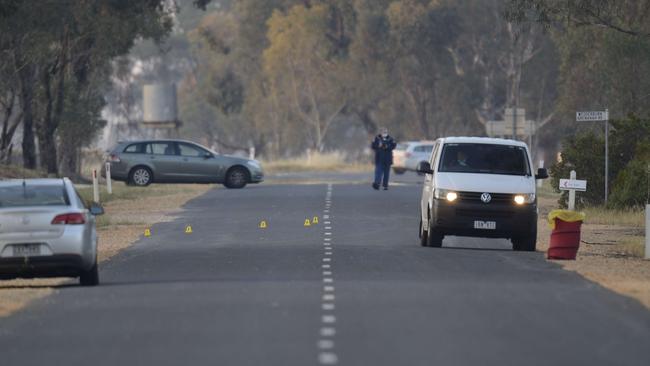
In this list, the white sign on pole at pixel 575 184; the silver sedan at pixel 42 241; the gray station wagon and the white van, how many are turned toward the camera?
2

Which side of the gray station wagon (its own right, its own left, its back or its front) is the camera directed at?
right

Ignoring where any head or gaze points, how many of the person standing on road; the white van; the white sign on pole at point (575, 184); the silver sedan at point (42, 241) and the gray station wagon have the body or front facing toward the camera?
3

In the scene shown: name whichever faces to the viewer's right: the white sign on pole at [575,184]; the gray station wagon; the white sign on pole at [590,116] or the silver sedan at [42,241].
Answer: the gray station wagon

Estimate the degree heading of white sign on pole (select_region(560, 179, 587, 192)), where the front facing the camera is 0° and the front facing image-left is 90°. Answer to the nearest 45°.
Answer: approximately 0°

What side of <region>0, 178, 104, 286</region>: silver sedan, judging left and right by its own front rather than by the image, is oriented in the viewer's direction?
back

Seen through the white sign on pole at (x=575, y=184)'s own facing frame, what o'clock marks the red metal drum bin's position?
The red metal drum bin is roughly at 12 o'clock from the white sign on pole.

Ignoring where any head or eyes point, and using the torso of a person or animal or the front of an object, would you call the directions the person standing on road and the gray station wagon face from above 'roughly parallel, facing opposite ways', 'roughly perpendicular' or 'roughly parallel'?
roughly perpendicular
